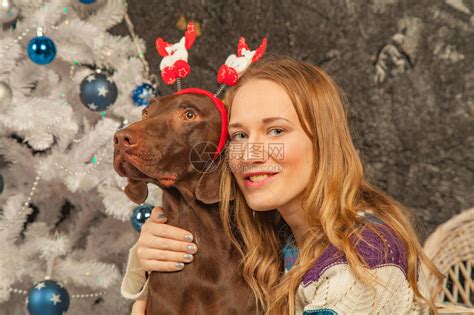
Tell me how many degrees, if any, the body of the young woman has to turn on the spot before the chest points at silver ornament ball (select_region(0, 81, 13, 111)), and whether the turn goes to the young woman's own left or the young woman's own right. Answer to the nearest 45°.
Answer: approximately 45° to the young woman's own right

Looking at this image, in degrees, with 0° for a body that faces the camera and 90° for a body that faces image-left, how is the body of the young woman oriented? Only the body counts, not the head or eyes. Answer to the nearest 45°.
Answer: approximately 45°

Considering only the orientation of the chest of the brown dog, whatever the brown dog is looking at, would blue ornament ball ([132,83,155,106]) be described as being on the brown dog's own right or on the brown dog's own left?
on the brown dog's own right

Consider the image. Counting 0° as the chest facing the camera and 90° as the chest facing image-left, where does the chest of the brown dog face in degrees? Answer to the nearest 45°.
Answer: approximately 45°

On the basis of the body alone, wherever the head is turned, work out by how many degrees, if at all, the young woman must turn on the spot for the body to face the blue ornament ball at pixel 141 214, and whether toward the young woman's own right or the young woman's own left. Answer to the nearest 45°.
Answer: approximately 90° to the young woman's own right

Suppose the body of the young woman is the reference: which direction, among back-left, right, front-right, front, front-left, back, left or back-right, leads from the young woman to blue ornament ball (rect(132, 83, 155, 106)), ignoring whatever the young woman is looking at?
right

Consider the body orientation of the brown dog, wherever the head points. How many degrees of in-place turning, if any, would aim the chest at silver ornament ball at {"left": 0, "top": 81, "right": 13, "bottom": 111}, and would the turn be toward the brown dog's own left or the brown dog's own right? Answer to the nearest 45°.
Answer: approximately 90° to the brown dog's own right

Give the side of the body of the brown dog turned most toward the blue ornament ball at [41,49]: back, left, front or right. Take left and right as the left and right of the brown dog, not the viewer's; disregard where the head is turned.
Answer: right
